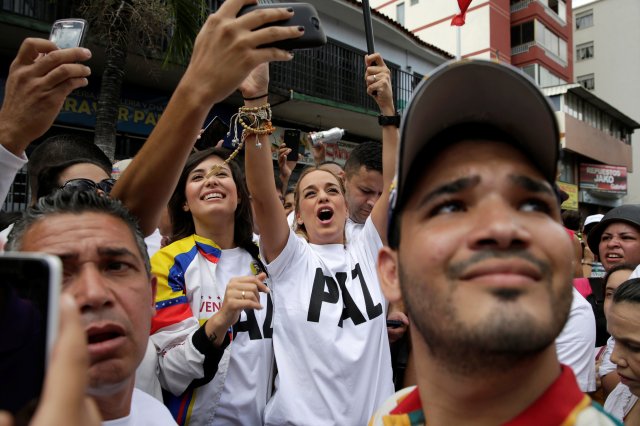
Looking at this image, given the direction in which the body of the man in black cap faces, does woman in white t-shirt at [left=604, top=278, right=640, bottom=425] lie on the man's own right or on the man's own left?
on the man's own left

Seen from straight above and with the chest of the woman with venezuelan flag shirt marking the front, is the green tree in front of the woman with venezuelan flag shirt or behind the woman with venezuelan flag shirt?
behind

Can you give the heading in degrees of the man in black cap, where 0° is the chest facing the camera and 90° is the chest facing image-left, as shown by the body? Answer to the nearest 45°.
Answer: approximately 315°

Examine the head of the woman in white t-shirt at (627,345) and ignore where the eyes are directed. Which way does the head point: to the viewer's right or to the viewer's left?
to the viewer's left

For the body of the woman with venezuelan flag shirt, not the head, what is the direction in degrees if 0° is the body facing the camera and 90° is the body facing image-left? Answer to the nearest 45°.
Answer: approximately 315°

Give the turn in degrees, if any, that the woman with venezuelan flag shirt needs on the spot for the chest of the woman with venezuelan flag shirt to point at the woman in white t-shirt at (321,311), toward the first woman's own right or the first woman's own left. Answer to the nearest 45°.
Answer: approximately 45° to the first woman's own left

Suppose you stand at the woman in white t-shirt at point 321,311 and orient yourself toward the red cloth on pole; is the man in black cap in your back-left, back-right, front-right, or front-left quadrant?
back-right
